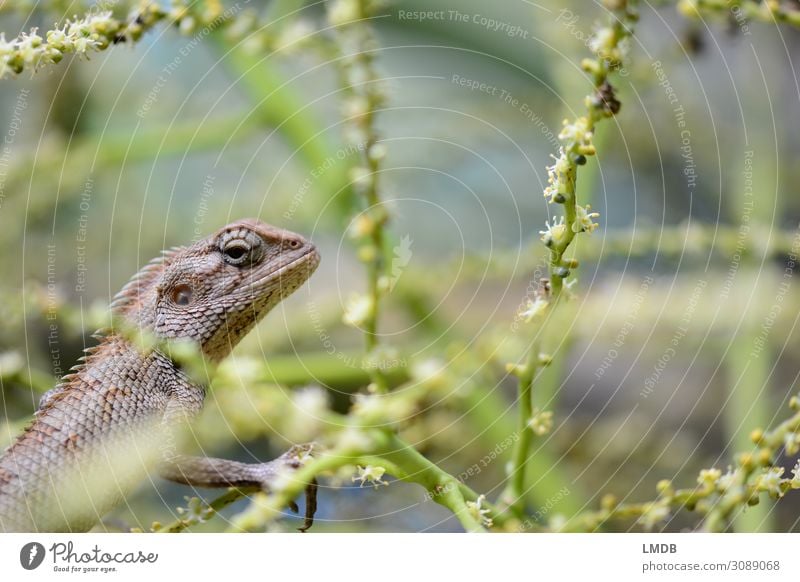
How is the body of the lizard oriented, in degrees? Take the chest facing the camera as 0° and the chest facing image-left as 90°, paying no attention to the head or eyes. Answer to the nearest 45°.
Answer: approximately 270°
